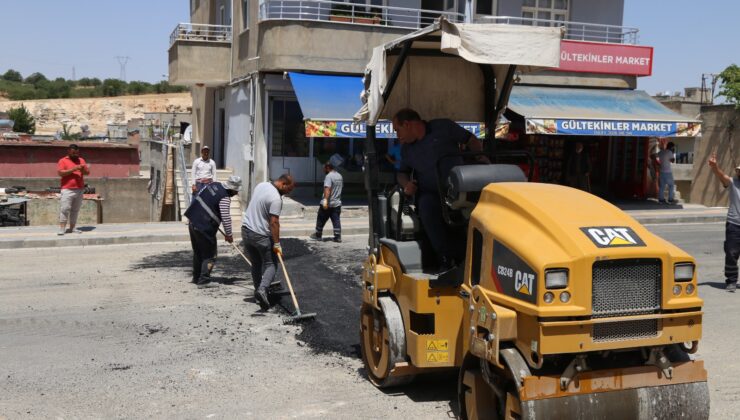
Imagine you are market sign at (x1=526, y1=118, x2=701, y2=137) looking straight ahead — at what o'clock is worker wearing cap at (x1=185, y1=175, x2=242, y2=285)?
The worker wearing cap is roughly at 1 o'clock from the market sign.

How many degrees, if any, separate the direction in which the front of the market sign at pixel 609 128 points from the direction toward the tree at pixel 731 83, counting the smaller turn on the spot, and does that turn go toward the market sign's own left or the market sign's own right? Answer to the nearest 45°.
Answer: approximately 135° to the market sign's own left

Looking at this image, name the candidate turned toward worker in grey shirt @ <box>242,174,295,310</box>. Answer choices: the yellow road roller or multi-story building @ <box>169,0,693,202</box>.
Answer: the multi-story building

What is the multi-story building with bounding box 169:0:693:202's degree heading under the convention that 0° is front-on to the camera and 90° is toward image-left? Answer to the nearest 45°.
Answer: approximately 0°

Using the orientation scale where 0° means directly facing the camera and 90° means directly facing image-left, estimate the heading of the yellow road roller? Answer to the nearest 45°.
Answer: approximately 315°

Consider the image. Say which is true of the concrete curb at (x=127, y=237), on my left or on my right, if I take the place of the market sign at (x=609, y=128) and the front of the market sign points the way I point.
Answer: on my right

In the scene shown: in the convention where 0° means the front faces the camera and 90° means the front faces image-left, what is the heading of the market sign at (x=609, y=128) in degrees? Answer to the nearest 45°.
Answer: approximately 0°

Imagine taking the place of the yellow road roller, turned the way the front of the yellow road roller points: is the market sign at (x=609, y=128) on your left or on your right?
on your left

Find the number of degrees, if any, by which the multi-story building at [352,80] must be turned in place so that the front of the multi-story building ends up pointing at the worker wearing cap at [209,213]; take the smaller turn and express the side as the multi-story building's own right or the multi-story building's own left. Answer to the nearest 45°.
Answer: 0° — it already faces them

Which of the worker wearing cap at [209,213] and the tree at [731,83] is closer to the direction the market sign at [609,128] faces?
the worker wearing cap
